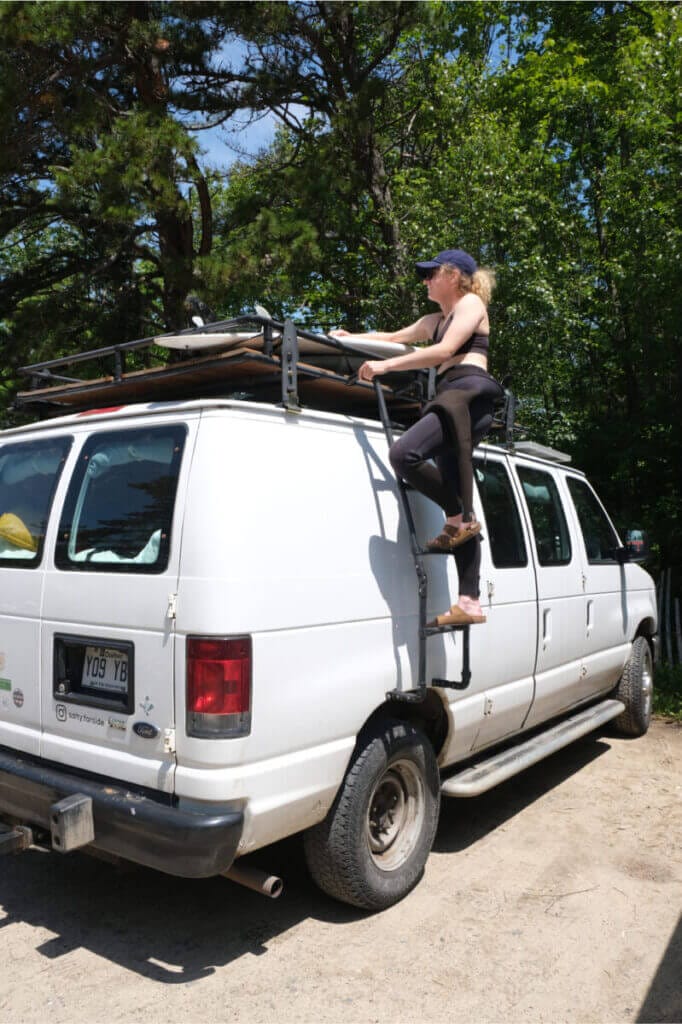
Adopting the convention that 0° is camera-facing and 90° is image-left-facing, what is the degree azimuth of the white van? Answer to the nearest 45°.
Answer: approximately 225°

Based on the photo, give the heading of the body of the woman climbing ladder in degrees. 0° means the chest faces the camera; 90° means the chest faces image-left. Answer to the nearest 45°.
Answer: approximately 90°

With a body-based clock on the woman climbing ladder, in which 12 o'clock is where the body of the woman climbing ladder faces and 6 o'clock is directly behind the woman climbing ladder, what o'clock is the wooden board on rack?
The wooden board on rack is roughly at 12 o'clock from the woman climbing ladder.
